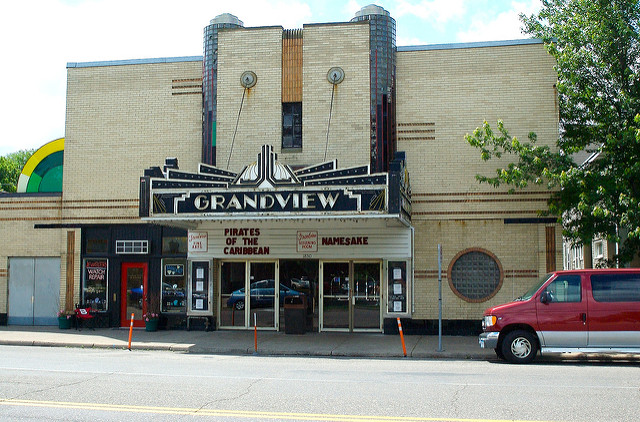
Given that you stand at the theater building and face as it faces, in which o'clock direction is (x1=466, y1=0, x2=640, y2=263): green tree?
The green tree is roughly at 10 o'clock from the theater building.

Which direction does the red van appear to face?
to the viewer's left

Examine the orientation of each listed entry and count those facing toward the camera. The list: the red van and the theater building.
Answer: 1

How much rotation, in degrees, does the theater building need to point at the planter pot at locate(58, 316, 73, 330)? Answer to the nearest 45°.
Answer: approximately 90° to its right

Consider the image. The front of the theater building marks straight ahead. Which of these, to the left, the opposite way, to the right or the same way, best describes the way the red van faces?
to the right

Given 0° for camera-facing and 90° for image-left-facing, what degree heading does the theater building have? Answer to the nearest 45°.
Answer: approximately 0°
